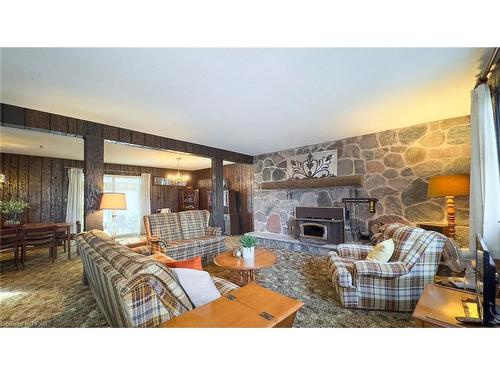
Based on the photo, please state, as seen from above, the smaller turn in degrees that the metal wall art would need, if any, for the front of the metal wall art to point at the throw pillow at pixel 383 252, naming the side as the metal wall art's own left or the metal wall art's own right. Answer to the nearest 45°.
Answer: approximately 45° to the metal wall art's own left

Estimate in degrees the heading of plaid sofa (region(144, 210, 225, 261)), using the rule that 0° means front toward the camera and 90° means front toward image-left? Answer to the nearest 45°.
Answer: approximately 315°

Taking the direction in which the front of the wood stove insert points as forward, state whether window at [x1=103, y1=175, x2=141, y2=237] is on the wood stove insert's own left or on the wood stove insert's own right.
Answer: on the wood stove insert's own right

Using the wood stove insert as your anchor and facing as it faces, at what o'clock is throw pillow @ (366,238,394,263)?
The throw pillow is roughly at 10 o'clock from the wood stove insert.

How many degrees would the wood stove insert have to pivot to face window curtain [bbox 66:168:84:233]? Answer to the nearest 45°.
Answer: approximately 45° to its right

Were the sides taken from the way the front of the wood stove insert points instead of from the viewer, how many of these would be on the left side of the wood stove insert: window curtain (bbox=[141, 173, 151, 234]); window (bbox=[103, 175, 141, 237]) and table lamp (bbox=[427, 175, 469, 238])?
1

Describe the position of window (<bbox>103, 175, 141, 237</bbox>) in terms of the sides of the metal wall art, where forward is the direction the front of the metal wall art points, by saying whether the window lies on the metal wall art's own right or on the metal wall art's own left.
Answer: on the metal wall art's own right

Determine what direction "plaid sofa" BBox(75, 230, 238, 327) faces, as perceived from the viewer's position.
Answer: facing away from the viewer and to the right of the viewer

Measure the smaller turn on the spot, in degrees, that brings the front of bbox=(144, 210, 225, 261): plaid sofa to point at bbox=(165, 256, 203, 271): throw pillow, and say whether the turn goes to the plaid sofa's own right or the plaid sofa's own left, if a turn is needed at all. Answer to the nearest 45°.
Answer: approximately 45° to the plaid sofa's own right

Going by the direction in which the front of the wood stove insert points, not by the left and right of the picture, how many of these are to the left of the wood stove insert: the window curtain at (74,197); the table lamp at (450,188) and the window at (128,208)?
1
